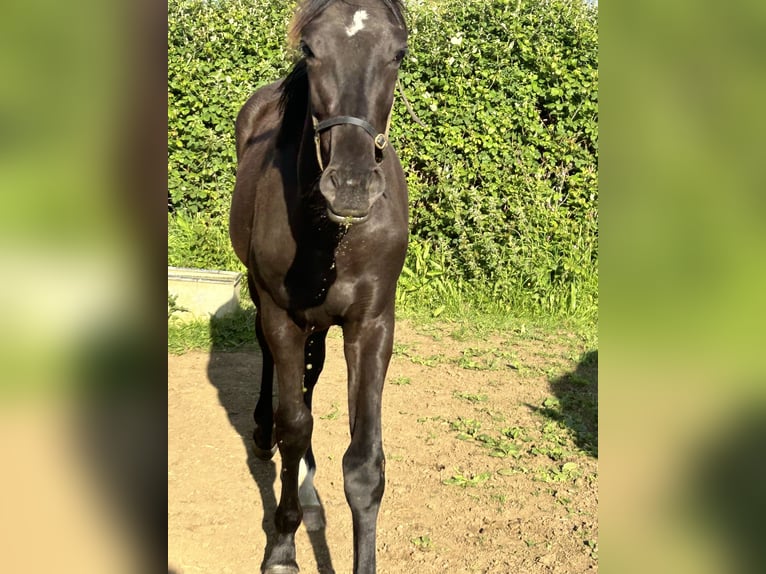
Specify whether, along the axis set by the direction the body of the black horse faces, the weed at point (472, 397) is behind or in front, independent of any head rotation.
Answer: behind

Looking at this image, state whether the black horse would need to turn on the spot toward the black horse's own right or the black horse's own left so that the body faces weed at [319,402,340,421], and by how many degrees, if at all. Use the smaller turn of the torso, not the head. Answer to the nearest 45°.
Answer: approximately 180°

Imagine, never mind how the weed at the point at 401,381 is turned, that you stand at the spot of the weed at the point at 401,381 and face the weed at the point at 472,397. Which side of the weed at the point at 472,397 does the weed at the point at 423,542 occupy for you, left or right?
right

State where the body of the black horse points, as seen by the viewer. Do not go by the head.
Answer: toward the camera

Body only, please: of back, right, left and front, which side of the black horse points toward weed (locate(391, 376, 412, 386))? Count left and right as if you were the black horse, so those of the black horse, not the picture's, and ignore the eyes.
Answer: back
